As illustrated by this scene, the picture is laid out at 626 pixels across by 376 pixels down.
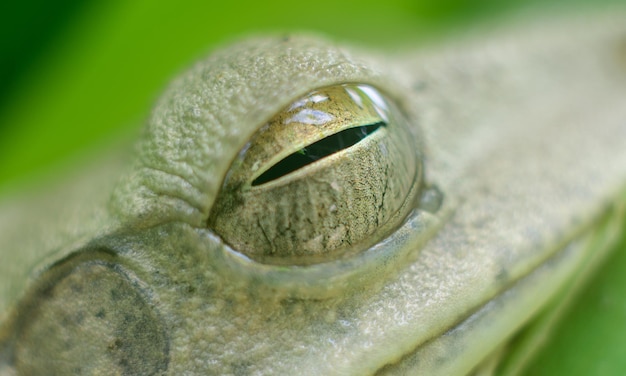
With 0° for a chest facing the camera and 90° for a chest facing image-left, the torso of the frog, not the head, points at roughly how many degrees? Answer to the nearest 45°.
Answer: approximately 270°
